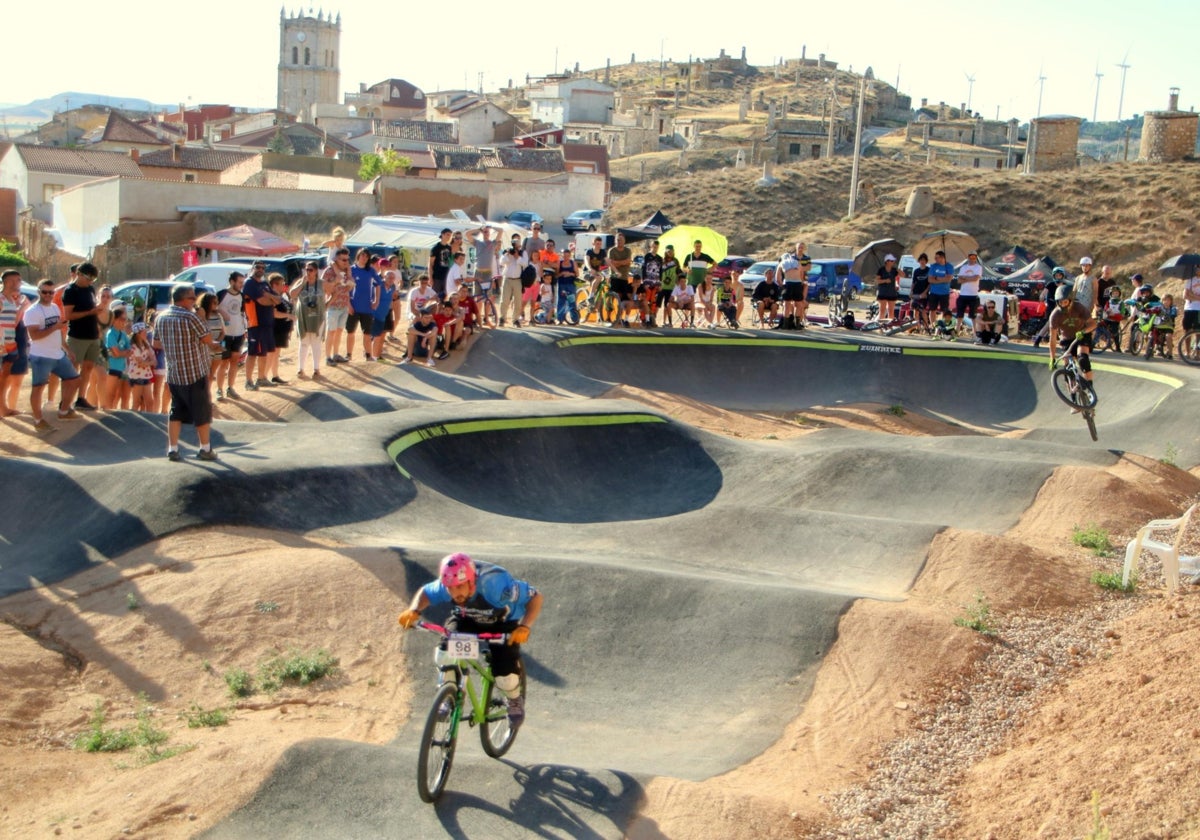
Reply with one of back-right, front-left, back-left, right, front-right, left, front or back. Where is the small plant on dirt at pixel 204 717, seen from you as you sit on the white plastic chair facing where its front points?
front-left

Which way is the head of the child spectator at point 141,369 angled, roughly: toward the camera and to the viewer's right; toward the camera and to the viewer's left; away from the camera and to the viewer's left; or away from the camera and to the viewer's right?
toward the camera and to the viewer's right

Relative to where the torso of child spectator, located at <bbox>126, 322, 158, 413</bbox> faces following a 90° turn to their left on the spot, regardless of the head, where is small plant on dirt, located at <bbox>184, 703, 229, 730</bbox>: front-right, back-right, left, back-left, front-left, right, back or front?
back-right

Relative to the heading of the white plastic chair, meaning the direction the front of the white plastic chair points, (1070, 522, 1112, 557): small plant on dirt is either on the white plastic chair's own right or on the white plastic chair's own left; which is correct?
on the white plastic chair's own right

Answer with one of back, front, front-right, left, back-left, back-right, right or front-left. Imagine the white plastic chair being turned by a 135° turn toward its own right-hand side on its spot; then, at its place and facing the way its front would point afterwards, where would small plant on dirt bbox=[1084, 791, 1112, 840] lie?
back-right

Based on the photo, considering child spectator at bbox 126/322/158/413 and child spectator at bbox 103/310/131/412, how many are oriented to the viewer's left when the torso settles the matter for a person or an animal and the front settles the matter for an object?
0

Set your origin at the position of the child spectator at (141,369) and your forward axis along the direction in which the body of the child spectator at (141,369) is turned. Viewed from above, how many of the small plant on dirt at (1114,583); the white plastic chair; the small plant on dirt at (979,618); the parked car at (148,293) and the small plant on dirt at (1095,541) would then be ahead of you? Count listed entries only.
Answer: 4

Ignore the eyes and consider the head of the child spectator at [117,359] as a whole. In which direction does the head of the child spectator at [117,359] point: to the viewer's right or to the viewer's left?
to the viewer's right

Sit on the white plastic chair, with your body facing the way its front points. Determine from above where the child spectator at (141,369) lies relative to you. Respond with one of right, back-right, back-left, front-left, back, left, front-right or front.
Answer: front

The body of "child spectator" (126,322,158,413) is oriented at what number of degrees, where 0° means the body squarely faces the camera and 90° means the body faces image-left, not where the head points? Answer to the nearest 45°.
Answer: approximately 315°

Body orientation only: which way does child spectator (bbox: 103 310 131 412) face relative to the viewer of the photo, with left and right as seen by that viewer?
facing the viewer and to the right of the viewer

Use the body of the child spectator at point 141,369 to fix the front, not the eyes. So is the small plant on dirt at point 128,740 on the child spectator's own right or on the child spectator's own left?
on the child spectator's own right

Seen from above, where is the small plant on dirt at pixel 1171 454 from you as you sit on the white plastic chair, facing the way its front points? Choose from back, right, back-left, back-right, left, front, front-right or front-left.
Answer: right

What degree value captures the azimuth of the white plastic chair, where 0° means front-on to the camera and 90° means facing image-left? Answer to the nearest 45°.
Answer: approximately 90°
